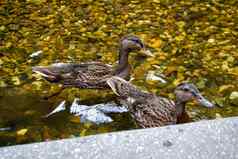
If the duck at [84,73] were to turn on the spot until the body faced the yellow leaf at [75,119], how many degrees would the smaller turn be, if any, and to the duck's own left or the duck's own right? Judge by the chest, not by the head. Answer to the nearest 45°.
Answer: approximately 90° to the duck's own right

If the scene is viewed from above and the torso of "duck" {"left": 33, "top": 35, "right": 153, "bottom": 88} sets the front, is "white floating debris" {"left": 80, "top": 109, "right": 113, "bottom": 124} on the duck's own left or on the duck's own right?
on the duck's own right

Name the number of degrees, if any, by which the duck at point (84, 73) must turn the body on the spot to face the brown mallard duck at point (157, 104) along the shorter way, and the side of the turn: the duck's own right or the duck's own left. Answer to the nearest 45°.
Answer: approximately 45° to the duck's own right

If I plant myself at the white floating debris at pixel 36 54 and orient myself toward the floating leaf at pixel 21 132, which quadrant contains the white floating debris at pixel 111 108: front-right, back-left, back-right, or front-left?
front-left

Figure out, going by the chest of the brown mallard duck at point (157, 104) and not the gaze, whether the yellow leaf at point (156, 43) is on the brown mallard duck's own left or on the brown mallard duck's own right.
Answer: on the brown mallard duck's own left

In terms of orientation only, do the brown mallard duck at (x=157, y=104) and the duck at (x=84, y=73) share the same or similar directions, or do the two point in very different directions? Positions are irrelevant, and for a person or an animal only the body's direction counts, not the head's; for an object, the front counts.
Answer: same or similar directions

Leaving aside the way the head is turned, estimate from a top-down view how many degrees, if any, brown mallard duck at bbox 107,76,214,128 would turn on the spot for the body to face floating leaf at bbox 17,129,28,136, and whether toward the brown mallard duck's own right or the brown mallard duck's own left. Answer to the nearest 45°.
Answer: approximately 180°

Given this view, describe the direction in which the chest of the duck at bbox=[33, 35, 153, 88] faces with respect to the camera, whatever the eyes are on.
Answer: to the viewer's right

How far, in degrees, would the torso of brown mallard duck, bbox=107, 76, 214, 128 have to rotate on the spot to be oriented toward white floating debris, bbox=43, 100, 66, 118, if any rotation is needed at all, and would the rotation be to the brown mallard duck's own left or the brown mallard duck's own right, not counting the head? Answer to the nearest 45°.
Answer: approximately 180°

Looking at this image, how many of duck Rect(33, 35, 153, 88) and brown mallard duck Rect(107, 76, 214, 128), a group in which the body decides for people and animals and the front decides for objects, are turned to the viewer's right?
2

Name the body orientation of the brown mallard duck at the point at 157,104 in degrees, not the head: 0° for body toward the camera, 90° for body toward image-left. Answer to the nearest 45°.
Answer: approximately 270°
